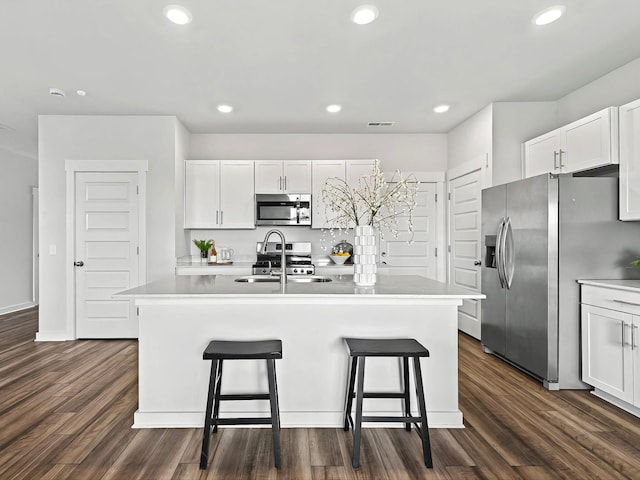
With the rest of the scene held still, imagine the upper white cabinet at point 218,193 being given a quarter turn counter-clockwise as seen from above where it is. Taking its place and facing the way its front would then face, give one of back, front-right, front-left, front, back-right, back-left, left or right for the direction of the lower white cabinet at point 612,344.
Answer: front-right

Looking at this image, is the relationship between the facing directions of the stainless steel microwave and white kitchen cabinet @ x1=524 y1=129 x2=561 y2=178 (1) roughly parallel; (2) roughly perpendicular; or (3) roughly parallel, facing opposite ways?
roughly perpendicular

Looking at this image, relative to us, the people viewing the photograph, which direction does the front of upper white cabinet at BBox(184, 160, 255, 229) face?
facing the viewer

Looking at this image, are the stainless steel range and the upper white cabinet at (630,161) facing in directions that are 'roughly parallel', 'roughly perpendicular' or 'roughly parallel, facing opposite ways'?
roughly perpendicular

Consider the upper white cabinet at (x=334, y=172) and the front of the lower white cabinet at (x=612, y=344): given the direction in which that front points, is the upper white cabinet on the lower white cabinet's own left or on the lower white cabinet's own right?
on the lower white cabinet's own right

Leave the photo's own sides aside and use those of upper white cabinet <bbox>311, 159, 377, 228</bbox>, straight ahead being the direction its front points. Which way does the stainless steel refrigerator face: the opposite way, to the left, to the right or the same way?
to the right

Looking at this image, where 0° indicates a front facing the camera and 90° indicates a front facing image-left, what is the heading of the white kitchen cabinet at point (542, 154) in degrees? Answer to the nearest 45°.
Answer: approximately 45°

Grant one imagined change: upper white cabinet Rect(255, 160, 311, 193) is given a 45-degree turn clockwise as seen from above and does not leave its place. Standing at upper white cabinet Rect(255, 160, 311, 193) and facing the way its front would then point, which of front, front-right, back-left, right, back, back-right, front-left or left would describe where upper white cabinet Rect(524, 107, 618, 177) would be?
left

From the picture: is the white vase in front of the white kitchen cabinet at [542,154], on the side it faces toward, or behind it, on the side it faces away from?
in front

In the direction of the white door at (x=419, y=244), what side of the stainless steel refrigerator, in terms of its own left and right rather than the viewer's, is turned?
right

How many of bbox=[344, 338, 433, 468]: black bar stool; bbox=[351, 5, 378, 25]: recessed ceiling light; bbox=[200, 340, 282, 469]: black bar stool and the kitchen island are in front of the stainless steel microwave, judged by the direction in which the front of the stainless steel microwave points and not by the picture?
4
